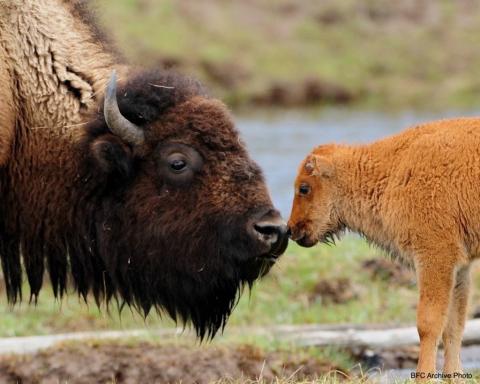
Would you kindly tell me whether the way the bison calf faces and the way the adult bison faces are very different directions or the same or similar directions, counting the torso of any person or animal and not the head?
very different directions

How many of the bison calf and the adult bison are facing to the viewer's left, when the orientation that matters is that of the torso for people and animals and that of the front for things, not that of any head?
1

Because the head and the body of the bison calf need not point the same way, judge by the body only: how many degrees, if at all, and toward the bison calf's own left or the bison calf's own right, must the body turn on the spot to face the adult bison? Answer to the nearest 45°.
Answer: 0° — it already faces it

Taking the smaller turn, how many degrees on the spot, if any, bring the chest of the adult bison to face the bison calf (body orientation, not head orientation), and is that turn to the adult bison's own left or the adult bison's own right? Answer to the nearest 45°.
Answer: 0° — it already faces it

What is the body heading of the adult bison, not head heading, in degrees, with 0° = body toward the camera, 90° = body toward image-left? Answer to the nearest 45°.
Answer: approximately 270°

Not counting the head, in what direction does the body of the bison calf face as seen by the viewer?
to the viewer's left
